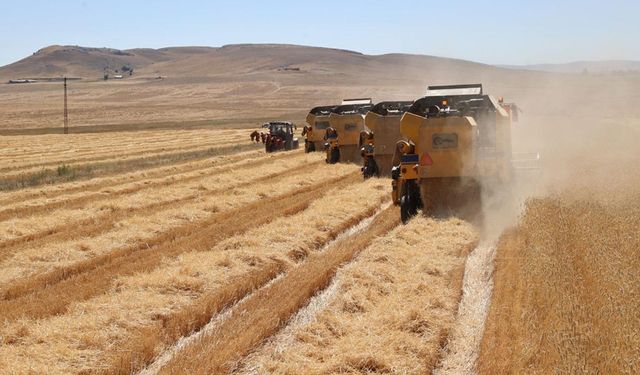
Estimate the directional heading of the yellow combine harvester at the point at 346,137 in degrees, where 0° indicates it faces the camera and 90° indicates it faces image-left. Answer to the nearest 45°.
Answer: approximately 180°

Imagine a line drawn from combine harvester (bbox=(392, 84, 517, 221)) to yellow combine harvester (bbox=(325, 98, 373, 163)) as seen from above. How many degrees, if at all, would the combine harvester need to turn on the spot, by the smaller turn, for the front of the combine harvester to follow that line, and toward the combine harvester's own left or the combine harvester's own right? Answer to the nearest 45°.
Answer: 0° — it already faces it

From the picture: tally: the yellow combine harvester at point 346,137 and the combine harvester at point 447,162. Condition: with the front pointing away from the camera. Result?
2

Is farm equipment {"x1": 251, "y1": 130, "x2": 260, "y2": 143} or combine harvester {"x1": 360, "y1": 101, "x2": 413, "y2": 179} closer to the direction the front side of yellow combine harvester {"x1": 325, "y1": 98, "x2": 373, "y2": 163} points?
the farm equipment

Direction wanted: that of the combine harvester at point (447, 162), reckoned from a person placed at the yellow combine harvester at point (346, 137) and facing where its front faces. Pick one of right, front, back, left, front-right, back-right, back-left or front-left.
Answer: back

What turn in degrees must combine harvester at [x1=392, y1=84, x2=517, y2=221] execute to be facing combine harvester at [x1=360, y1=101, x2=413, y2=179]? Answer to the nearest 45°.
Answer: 0° — it already faces it

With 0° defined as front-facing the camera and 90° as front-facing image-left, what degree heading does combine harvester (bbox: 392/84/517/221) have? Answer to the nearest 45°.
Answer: approximately 180°
